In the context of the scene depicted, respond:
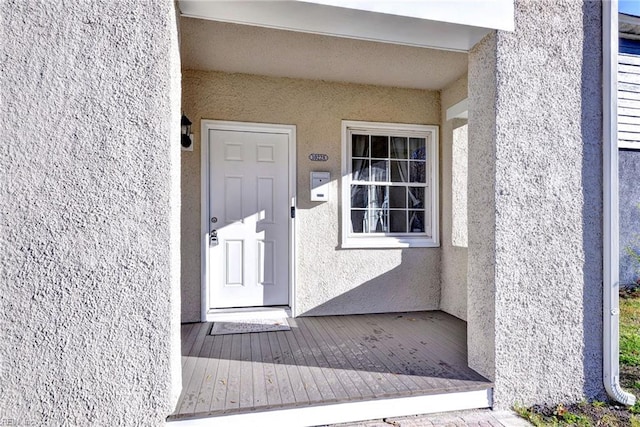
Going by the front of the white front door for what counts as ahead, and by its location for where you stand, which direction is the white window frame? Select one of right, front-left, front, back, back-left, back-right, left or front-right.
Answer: left

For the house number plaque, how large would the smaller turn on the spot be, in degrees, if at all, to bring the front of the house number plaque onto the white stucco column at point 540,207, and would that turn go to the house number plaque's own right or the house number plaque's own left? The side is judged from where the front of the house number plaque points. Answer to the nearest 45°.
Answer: approximately 45° to the house number plaque's own left

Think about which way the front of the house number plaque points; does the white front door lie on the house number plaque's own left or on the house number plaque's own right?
on the house number plaque's own right

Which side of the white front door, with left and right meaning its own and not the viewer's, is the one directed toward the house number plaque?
left

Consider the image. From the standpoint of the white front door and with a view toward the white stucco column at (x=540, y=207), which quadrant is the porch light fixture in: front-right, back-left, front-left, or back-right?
back-right

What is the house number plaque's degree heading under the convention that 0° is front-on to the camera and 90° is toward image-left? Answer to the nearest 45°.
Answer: approximately 0°

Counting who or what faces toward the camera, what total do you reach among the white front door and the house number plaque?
2

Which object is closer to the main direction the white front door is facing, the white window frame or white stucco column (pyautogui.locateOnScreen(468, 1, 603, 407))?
the white stucco column

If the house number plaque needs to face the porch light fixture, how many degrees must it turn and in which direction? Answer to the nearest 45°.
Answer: approximately 90° to its right
